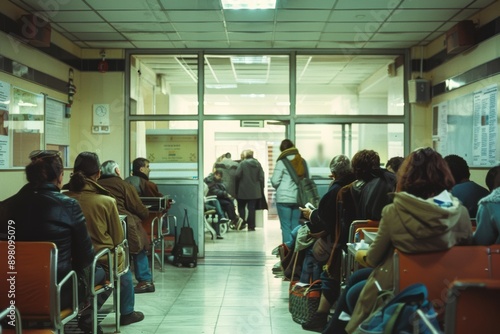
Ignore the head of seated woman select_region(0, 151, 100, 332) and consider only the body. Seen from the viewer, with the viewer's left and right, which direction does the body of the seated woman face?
facing away from the viewer and to the right of the viewer

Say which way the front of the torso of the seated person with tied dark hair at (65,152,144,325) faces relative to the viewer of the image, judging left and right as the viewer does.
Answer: facing away from the viewer and to the right of the viewer

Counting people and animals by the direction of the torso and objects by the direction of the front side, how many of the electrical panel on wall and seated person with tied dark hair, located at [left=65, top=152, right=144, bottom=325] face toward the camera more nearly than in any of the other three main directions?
1

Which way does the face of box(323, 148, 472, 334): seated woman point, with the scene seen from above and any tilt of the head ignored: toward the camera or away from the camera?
away from the camera

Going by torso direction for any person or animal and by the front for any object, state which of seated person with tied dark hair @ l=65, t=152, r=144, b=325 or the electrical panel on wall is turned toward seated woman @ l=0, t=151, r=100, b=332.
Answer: the electrical panel on wall

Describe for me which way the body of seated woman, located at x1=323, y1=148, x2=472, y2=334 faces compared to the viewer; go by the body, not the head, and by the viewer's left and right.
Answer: facing away from the viewer and to the left of the viewer

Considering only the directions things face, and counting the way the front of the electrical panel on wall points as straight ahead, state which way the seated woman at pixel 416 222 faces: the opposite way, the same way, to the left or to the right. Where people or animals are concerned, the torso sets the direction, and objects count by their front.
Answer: the opposite way

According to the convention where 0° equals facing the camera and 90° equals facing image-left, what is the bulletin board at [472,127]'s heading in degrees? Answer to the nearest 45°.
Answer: approximately 45°

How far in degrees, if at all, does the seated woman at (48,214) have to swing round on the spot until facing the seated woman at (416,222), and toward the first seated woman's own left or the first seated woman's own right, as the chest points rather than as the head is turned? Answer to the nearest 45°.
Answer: approximately 90° to the first seated woman's own right

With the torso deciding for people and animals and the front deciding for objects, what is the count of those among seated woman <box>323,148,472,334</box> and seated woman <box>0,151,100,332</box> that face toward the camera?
0

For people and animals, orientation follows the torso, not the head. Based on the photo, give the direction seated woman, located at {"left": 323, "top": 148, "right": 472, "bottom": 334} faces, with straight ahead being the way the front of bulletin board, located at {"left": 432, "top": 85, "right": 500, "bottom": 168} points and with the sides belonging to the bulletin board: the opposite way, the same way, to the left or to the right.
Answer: to the right

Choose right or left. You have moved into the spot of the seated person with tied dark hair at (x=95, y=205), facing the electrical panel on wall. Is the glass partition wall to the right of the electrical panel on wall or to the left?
right
